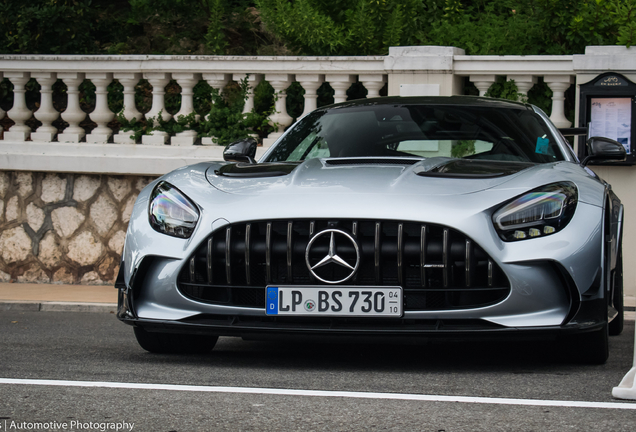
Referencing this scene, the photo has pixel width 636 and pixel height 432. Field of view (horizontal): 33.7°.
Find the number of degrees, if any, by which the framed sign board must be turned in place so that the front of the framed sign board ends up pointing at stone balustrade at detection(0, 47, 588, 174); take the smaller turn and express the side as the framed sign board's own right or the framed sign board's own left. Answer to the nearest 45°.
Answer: approximately 90° to the framed sign board's own right

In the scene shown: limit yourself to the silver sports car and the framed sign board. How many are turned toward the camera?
2

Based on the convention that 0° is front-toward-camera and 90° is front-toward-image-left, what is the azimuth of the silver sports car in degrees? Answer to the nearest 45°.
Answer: approximately 0°

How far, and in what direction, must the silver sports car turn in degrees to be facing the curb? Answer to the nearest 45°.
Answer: approximately 135° to its right

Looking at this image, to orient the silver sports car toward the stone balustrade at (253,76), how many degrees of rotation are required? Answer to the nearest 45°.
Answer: approximately 180°

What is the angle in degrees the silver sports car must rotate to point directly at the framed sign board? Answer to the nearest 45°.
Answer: approximately 135° to its left

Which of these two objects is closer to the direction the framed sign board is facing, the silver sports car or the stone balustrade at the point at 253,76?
the silver sports car

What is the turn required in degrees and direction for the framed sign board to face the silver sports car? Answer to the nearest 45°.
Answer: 0° — it already faces it
